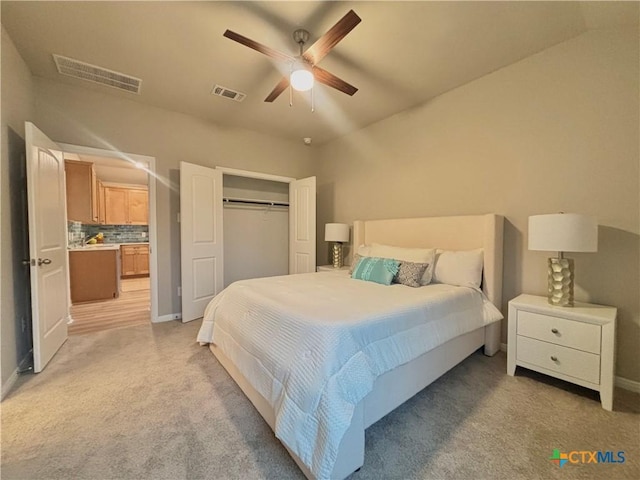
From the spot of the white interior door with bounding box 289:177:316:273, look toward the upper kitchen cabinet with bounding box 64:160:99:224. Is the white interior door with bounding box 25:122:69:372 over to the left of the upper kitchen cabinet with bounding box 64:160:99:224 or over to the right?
left

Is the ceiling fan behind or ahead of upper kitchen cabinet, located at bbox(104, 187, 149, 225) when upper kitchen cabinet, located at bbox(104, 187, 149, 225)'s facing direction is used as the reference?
ahead

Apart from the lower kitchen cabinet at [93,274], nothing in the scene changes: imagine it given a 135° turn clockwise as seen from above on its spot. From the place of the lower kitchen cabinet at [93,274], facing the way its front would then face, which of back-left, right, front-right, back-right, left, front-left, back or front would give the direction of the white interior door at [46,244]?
front-left

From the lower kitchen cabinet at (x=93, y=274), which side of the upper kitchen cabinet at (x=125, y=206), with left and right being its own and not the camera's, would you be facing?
front

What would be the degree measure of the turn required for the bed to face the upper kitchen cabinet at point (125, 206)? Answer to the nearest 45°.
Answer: approximately 90° to its right

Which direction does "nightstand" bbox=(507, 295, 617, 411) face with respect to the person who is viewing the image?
facing the viewer and to the left of the viewer

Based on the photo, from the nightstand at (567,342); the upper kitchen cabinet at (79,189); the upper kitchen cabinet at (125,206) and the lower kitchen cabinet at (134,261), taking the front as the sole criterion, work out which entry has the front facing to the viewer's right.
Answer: the upper kitchen cabinet at (79,189)

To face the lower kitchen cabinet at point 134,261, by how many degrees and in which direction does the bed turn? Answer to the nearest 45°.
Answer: approximately 90° to its right

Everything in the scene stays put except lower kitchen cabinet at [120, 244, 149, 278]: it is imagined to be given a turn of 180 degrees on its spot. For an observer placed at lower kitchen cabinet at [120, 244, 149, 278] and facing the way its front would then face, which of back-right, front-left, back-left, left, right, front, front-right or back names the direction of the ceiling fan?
back

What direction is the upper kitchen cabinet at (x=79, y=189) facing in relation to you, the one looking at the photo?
facing to the right of the viewer

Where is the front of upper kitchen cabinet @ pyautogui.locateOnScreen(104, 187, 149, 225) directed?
toward the camera

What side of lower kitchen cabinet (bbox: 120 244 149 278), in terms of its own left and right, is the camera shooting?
front

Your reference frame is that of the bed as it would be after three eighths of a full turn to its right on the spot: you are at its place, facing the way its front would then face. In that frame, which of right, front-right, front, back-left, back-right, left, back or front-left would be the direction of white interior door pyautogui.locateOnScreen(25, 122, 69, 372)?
left
